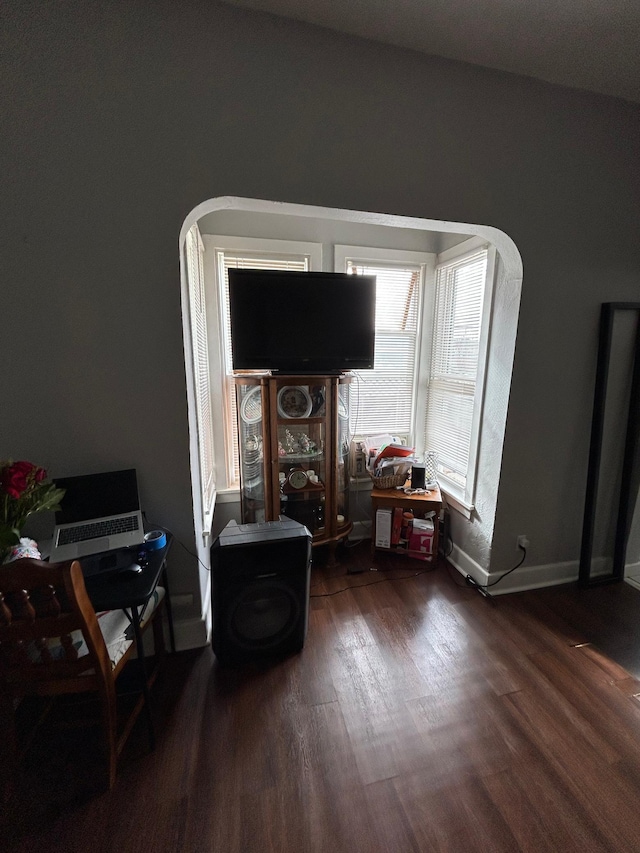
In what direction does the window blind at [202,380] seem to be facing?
to the viewer's right

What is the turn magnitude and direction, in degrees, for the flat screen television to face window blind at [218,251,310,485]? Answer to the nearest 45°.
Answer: approximately 135° to its right

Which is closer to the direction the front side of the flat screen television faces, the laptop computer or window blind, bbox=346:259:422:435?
the laptop computer

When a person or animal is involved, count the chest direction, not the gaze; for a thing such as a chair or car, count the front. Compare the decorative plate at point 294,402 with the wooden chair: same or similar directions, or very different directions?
very different directions

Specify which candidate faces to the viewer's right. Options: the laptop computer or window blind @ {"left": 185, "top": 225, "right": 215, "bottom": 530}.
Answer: the window blind

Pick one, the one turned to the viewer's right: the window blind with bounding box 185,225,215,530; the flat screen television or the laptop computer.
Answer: the window blind
